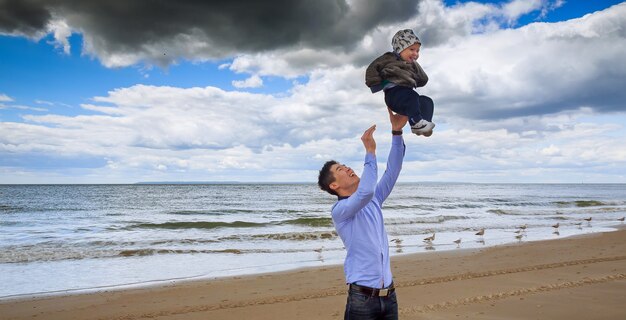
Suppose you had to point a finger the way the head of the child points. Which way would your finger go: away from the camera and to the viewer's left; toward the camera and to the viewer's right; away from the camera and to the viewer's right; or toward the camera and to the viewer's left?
toward the camera and to the viewer's right

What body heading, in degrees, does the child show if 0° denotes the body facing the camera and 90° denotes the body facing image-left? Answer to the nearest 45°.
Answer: approximately 315°

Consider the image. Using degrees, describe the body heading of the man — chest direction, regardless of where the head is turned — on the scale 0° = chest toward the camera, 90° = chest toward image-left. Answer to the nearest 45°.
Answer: approximately 315°
